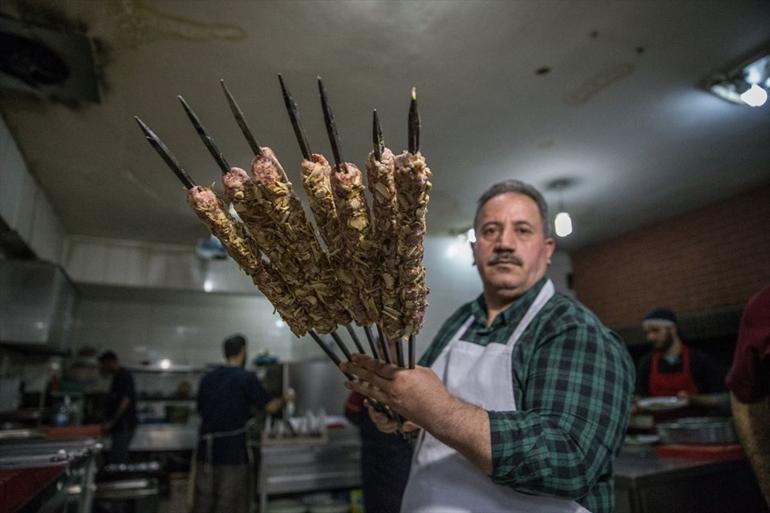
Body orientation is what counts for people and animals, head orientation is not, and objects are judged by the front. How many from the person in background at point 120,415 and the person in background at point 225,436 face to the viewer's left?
1

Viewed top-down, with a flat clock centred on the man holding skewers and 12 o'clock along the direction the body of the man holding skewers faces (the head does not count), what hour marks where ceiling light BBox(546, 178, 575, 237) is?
The ceiling light is roughly at 5 o'clock from the man holding skewers.

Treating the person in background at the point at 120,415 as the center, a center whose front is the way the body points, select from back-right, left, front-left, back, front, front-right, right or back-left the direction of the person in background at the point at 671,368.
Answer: back-left

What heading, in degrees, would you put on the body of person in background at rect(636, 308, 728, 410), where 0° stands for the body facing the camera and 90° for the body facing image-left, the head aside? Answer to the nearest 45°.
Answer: approximately 45°

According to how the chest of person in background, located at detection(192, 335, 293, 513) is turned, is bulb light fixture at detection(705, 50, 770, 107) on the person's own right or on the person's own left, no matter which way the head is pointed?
on the person's own right

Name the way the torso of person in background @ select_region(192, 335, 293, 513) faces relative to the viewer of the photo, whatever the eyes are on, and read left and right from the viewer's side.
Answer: facing away from the viewer and to the right of the viewer

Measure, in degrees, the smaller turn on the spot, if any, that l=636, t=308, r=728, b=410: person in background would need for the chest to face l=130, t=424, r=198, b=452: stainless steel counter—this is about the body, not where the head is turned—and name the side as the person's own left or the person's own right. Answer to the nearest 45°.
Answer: approximately 45° to the person's own right

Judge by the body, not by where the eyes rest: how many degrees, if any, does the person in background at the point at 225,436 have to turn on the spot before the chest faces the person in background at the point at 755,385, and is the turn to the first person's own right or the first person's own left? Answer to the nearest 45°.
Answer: approximately 90° to the first person's own right

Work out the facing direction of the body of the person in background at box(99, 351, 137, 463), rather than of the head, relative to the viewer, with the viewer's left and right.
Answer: facing to the left of the viewer
